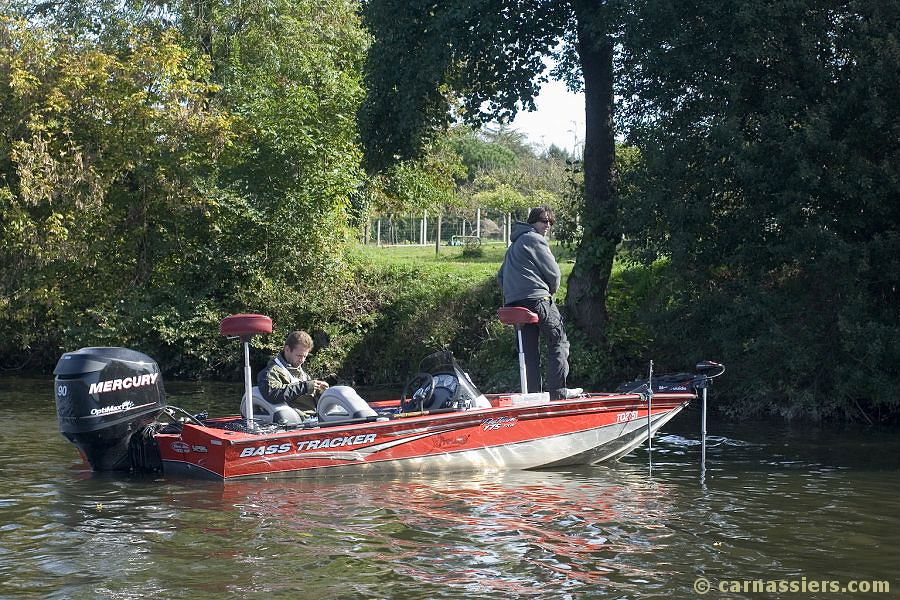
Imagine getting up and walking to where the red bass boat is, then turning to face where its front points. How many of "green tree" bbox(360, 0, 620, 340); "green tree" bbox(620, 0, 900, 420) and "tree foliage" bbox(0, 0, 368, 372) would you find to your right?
0

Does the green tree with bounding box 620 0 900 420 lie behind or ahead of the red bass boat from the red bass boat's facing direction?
ahead

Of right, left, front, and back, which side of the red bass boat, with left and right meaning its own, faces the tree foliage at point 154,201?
left

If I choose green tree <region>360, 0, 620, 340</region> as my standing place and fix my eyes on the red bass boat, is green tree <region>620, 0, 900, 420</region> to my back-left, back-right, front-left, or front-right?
front-left

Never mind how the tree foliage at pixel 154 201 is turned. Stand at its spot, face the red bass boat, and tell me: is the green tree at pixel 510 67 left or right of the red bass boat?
left

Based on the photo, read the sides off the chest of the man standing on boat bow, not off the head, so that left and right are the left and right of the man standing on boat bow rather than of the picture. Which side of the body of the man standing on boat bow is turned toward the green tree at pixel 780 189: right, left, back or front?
front

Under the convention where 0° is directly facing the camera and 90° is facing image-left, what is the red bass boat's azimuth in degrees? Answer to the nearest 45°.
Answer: approximately 270°

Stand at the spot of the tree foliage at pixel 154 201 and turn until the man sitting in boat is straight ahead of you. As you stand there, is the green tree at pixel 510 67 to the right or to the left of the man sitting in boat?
left

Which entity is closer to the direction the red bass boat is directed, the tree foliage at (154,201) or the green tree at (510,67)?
the green tree

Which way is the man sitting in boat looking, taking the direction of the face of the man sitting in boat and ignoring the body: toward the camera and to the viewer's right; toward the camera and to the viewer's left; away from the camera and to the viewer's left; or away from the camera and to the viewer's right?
toward the camera and to the viewer's right

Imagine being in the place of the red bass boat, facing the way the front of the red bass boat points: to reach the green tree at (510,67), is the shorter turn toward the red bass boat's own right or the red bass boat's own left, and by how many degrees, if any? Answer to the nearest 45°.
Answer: approximately 90° to the red bass boat's own left
